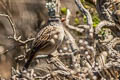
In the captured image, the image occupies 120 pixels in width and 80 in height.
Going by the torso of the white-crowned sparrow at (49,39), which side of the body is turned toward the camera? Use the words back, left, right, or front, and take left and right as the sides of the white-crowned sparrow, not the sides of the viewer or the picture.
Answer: right
